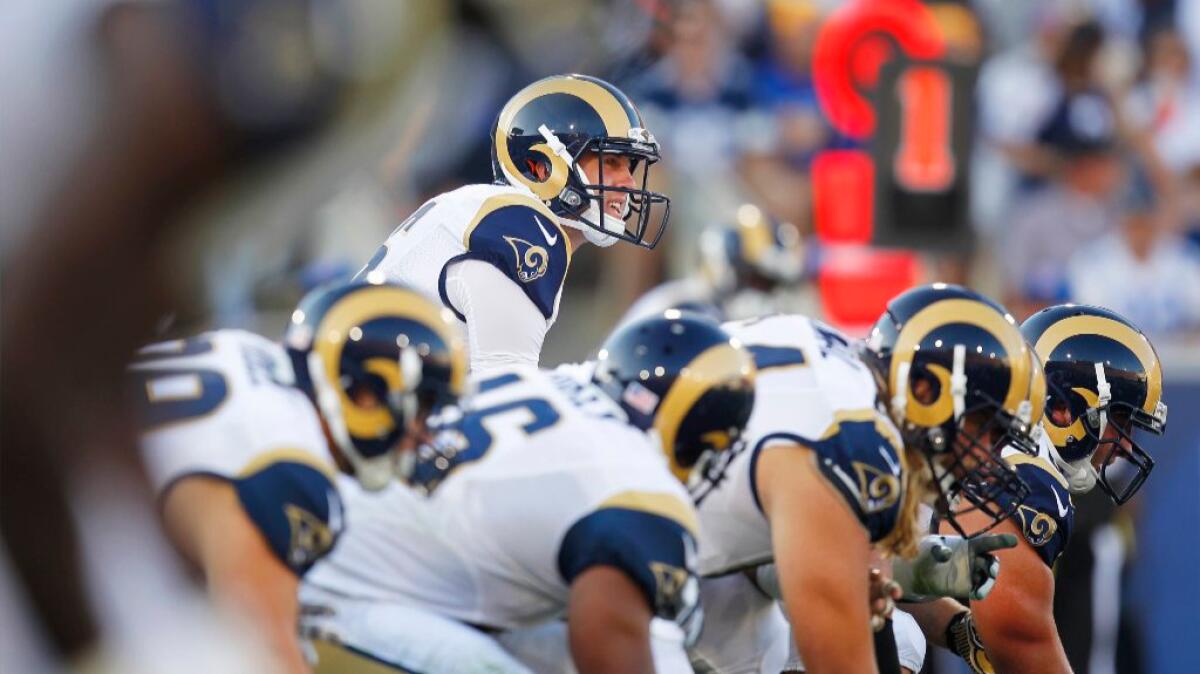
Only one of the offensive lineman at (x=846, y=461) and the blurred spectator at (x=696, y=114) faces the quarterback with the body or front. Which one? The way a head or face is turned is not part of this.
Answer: the blurred spectator

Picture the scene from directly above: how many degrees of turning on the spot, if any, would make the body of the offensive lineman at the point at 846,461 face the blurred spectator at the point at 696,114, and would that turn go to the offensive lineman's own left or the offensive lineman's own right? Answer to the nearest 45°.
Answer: approximately 90° to the offensive lineman's own left

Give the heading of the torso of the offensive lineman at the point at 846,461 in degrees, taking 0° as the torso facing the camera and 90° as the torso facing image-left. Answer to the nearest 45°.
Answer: approximately 270°

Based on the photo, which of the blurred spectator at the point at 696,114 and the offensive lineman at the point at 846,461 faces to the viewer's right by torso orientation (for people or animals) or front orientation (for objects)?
the offensive lineman

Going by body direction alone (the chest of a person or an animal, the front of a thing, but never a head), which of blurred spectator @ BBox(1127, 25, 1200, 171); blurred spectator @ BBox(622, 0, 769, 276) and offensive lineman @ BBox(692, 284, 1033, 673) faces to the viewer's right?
the offensive lineman

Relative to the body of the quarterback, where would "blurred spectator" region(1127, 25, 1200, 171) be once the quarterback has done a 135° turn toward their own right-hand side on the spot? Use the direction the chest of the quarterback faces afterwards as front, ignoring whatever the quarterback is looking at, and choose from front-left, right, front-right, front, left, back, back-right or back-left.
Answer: back

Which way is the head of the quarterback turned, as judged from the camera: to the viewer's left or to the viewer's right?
to the viewer's right

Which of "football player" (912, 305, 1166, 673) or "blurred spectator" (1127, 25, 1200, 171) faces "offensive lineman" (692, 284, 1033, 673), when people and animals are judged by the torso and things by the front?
the blurred spectator

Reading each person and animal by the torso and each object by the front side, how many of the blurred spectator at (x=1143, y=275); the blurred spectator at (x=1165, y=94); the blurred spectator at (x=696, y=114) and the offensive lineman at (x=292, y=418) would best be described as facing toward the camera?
3

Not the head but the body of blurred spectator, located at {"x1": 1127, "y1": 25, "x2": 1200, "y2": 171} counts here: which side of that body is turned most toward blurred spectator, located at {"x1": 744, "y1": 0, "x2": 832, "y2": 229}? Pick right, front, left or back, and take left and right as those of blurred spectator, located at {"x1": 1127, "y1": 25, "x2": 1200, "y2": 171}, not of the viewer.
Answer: right

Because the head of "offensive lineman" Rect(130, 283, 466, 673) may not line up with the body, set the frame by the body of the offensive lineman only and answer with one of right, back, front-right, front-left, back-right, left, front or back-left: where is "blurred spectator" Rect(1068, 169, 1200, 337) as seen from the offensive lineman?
front-left

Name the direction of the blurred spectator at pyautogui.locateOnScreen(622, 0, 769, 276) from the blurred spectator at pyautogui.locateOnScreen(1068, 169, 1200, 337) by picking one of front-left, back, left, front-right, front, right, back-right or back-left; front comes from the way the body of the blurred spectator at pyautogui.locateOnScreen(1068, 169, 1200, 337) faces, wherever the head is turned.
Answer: right

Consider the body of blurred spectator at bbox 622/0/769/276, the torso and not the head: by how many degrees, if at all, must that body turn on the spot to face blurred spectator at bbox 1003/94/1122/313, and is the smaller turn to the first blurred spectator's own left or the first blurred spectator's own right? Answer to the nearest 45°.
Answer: approximately 90° to the first blurred spectator's own left

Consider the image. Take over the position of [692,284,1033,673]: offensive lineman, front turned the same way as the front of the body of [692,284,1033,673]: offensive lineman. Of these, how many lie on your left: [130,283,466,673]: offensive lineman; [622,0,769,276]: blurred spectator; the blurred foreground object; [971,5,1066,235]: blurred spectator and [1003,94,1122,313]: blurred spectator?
3
